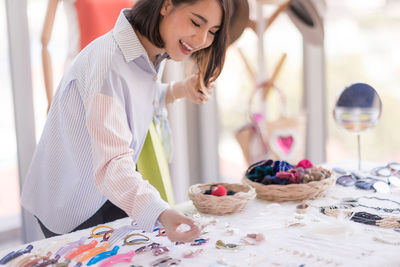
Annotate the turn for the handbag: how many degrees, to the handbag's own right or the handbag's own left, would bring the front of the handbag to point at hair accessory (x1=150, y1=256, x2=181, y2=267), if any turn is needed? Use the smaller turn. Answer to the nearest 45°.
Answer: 0° — it already faces it

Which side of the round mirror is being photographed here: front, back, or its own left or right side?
front

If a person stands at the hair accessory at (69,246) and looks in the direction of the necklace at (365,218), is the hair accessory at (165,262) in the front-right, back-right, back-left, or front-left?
front-right

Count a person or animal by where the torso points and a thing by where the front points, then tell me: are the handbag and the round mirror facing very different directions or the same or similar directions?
same or similar directions

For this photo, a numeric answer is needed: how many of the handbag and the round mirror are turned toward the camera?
2

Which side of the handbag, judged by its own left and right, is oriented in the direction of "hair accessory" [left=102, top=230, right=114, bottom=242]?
front

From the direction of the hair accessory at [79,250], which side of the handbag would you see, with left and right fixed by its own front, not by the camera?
front

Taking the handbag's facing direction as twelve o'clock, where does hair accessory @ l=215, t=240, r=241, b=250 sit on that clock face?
The hair accessory is roughly at 12 o'clock from the handbag.

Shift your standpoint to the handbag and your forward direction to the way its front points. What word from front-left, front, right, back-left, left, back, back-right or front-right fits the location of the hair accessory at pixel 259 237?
front

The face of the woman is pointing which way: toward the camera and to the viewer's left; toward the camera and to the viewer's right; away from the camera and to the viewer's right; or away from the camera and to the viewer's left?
toward the camera and to the viewer's right

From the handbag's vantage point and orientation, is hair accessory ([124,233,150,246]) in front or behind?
in front

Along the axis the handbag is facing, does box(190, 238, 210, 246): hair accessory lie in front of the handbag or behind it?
in front

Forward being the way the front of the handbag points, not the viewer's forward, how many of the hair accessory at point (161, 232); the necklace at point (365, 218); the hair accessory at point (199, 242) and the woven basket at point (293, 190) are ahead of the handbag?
4

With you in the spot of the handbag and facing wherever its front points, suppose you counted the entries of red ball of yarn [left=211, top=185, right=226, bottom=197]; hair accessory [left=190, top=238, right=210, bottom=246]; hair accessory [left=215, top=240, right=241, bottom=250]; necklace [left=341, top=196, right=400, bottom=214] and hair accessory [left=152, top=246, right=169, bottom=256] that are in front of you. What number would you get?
5

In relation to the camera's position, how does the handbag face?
facing the viewer
